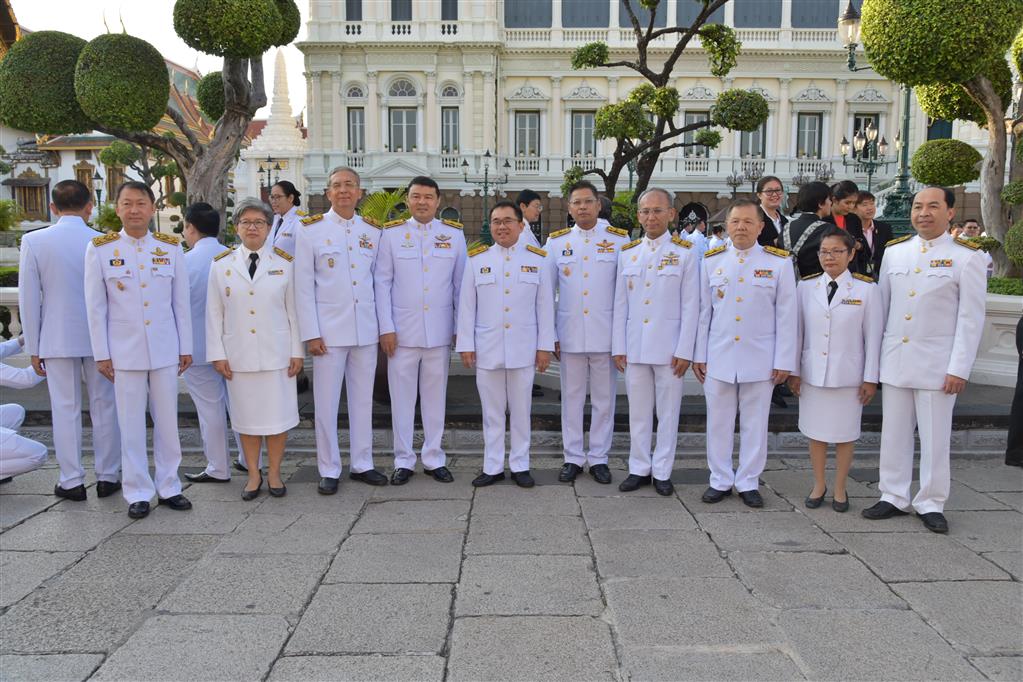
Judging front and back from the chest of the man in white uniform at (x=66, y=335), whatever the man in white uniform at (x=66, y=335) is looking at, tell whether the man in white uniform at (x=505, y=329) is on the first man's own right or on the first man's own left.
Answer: on the first man's own right

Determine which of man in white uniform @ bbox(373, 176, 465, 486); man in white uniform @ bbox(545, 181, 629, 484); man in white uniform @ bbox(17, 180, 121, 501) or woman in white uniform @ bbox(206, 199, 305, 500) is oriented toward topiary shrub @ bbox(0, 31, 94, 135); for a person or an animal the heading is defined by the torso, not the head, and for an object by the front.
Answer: man in white uniform @ bbox(17, 180, 121, 501)

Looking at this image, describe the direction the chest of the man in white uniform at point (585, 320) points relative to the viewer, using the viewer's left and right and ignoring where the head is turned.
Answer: facing the viewer

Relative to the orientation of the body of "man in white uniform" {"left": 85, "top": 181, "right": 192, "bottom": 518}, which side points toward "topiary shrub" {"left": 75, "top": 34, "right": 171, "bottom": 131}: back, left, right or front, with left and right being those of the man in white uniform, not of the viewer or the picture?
back

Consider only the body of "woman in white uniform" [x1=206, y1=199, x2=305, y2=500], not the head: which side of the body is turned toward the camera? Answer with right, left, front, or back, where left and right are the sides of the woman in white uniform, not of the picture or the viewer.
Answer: front

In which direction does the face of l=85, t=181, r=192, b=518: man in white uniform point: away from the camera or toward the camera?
toward the camera

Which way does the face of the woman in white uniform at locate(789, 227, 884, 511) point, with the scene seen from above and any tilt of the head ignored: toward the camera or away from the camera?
toward the camera

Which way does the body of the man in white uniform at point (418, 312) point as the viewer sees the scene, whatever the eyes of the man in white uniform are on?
toward the camera

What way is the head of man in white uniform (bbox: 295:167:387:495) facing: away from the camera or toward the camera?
toward the camera

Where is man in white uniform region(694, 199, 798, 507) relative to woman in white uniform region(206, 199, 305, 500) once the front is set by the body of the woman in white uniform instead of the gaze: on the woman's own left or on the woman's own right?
on the woman's own left

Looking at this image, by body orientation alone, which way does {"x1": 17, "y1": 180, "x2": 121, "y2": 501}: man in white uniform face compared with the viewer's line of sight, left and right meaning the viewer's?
facing away from the viewer
